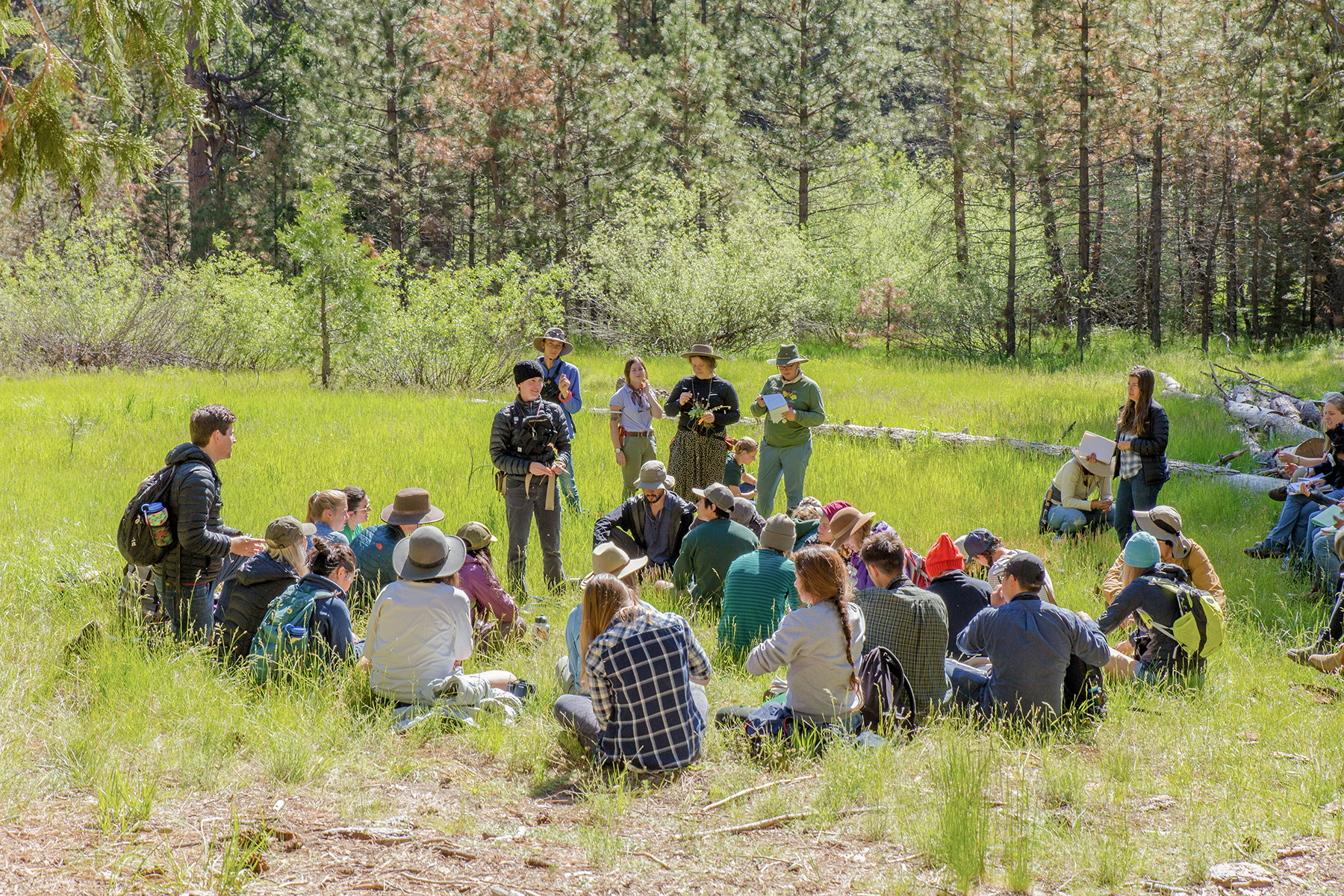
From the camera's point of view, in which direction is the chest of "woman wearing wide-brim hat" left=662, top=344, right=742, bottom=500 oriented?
toward the camera

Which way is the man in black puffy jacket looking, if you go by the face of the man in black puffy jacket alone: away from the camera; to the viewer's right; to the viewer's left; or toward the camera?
to the viewer's right

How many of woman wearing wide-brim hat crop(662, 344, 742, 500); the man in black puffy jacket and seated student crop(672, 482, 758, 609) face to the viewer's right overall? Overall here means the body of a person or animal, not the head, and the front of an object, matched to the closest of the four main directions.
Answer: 1

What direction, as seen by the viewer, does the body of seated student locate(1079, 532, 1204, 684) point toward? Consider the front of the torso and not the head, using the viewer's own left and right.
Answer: facing to the left of the viewer

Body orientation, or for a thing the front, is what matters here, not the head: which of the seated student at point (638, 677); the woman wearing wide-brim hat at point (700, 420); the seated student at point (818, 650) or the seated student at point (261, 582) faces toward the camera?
the woman wearing wide-brim hat

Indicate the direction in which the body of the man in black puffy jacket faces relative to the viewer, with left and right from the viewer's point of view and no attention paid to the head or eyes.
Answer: facing to the right of the viewer

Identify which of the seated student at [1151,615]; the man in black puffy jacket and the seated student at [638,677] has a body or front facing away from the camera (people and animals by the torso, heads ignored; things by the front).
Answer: the seated student at [638,677]

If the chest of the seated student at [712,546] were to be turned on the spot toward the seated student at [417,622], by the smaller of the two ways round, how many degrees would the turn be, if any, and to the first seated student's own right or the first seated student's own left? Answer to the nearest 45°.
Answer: approximately 90° to the first seated student's own left

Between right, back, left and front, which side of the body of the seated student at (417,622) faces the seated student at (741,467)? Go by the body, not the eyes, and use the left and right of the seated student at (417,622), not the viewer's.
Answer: front

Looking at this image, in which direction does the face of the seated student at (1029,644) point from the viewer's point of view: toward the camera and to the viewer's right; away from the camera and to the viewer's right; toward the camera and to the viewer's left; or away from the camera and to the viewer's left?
away from the camera and to the viewer's left

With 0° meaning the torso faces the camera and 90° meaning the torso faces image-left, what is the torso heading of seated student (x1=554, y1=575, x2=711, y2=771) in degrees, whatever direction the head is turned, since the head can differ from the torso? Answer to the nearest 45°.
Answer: approximately 180°

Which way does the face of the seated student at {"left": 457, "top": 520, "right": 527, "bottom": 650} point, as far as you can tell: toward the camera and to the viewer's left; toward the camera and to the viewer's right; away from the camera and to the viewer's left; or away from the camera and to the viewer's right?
away from the camera and to the viewer's right
